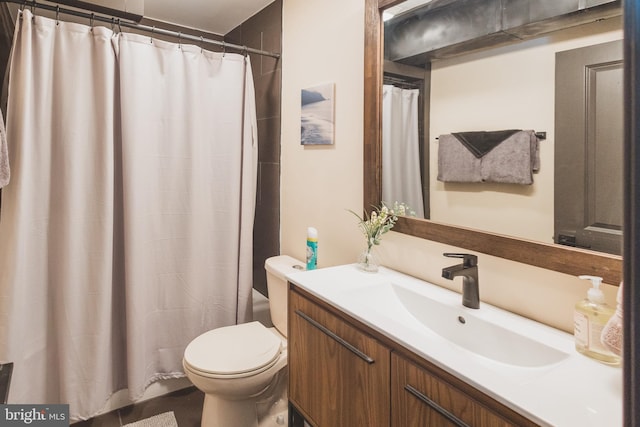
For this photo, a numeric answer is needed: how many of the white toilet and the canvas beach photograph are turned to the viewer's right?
0

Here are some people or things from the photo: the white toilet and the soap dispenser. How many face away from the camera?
0

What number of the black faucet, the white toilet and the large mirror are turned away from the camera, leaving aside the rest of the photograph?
0

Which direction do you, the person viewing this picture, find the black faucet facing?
facing the viewer and to the left of the viewer

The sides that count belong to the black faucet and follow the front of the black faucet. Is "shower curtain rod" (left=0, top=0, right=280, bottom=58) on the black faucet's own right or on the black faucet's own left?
on the black faucet's own right
